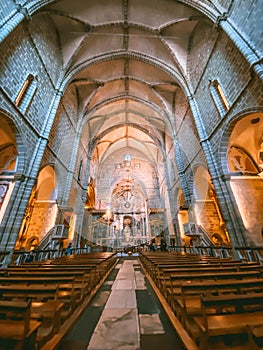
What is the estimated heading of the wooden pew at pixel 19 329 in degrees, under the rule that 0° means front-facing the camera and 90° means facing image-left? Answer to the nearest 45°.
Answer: approximately 225°

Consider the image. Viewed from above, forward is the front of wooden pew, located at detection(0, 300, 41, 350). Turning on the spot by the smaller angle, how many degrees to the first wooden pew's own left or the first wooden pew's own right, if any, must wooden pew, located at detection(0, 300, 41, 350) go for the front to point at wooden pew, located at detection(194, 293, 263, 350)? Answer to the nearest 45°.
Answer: approximately 90° to the first wooden pew's own right

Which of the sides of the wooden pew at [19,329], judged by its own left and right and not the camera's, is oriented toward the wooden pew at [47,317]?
front
